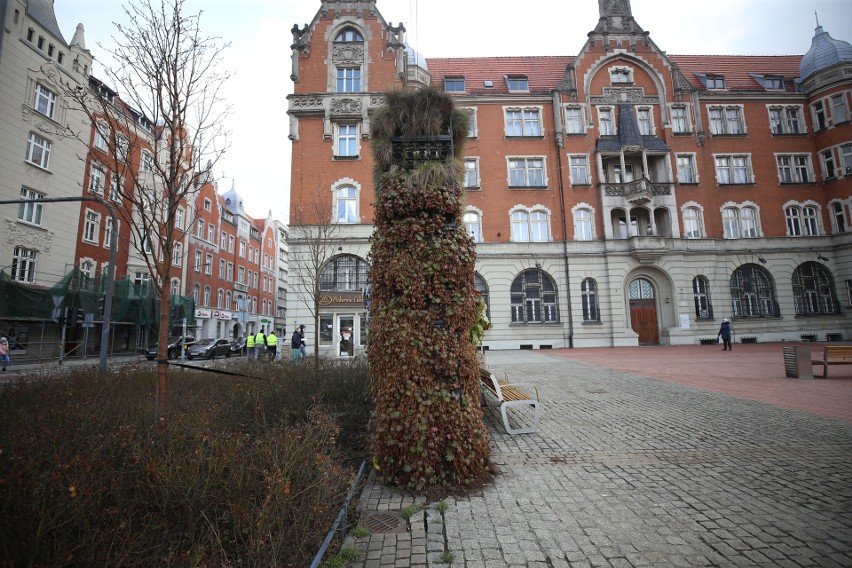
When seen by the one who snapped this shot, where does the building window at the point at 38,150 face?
facing the viewer and to the right of the viewer

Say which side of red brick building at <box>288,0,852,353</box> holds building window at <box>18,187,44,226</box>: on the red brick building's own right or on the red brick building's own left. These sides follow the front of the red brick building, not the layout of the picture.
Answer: on the red brick building's own right

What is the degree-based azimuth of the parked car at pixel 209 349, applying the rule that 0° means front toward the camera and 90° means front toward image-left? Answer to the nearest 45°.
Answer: approximately 45°

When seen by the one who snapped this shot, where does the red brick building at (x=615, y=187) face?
facing the viewer

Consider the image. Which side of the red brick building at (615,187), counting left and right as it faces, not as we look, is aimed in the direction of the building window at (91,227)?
right

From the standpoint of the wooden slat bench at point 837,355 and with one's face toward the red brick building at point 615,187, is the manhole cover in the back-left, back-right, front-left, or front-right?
back-left

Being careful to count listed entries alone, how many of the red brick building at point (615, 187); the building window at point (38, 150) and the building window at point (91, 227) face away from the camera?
0

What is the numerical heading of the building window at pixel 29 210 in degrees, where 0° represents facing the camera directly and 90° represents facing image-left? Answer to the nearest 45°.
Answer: approximately 315°

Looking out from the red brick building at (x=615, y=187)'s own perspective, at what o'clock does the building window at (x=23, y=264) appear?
The building window is roughly at 2 o'clock from the red brick building.

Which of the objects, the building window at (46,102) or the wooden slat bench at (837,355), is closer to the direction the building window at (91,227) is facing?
the wooden slat bench

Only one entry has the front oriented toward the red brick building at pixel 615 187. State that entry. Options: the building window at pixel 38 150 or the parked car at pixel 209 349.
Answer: the building window

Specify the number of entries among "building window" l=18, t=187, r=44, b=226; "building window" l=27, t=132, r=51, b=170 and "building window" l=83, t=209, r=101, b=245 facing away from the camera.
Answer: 0
